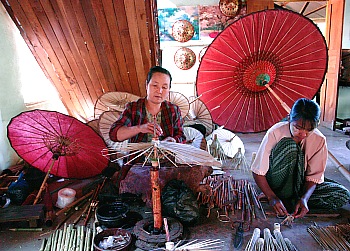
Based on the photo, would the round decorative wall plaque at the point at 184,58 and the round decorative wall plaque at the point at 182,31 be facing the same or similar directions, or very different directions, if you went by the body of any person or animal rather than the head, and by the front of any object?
same or similar directions

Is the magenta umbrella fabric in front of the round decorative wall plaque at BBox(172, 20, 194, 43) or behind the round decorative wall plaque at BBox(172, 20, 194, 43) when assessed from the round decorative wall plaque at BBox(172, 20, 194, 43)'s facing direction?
in front

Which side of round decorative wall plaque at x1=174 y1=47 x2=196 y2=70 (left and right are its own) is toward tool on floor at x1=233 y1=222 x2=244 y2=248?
front

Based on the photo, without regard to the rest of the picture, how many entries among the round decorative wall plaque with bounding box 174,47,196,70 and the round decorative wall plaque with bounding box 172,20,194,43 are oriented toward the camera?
2

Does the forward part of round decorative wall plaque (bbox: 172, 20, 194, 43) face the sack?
yes

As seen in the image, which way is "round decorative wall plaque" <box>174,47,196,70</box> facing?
toward the camera

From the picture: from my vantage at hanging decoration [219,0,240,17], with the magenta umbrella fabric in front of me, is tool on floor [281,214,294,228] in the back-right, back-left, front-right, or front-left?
front-left

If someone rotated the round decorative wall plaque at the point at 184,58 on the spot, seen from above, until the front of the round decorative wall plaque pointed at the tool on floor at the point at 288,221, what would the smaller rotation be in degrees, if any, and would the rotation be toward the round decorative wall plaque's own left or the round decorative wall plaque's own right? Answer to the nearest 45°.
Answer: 0° — it already faces it

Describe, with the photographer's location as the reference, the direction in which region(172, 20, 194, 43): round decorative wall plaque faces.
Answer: facing the viewer

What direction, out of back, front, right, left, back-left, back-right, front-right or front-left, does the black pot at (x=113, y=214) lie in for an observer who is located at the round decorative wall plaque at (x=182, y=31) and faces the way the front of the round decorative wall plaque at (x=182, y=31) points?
front

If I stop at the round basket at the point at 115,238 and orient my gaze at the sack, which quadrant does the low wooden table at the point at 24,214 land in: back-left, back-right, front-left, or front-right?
back-left

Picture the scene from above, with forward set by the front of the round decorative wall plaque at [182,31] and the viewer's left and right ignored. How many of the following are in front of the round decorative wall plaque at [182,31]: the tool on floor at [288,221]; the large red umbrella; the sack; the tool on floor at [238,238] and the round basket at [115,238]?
5

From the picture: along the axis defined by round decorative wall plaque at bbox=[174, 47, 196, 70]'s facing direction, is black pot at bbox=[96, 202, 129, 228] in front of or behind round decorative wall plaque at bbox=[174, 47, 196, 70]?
in front

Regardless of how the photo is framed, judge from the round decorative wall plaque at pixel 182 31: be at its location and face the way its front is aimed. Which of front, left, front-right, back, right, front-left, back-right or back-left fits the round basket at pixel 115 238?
front

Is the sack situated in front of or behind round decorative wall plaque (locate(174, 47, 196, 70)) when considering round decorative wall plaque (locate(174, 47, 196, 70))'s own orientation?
in front

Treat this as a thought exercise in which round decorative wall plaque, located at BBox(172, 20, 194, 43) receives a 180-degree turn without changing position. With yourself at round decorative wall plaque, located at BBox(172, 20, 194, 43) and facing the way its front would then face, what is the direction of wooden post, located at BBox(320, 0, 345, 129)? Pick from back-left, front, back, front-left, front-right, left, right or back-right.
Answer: right

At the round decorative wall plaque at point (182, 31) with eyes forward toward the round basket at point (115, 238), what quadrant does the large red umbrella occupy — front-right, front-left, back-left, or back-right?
front-left
